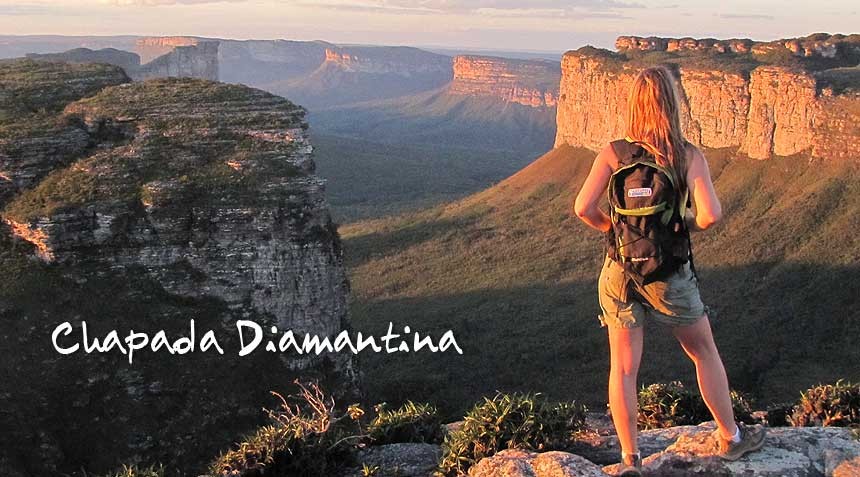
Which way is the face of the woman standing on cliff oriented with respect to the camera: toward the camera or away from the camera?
away from the camera

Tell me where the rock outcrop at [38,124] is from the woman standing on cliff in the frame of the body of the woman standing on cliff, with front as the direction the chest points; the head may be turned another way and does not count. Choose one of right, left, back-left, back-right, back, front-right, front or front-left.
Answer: front-left

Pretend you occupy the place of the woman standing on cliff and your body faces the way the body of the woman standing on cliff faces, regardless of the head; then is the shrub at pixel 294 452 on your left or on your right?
on your left

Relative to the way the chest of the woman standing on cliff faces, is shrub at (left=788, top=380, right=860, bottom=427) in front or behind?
in front

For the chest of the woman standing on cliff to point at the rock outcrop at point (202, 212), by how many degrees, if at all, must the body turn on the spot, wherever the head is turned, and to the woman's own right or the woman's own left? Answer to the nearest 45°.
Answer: approximately 45° to the woman's own left

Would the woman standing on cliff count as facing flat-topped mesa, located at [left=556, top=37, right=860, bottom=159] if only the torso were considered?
yes

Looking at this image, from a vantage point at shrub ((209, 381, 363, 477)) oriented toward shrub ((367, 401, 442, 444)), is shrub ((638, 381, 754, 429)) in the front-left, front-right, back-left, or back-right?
front-right

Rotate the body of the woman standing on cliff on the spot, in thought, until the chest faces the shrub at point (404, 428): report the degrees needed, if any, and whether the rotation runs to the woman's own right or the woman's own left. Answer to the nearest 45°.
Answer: approximately 45° to the woman's own left

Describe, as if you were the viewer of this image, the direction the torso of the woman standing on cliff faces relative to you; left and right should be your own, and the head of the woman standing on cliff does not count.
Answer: facing away from the viewer
